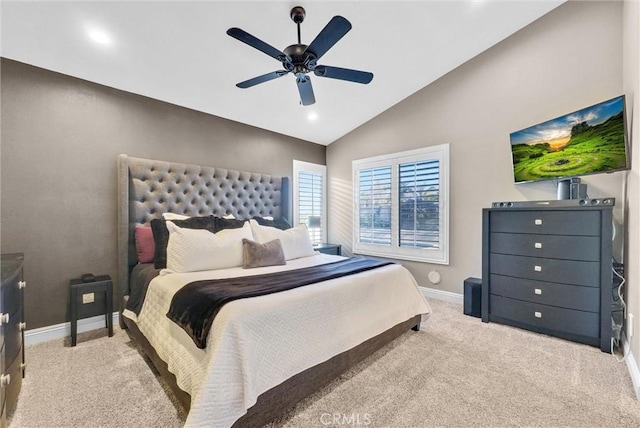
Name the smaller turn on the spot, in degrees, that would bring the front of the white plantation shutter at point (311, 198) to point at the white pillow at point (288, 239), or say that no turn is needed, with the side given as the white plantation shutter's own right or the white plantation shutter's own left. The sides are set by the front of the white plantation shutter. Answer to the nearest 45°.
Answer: approximately 45° to the white plantation shutter's own right

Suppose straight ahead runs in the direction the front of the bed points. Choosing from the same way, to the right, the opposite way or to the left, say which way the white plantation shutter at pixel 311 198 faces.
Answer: the same way

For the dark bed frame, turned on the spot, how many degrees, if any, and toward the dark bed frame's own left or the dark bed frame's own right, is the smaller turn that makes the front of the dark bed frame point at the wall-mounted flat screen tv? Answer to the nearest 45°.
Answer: approximately 45° to the dark bed frame's own left

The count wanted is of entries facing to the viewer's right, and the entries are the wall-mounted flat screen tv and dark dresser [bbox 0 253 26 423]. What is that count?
1

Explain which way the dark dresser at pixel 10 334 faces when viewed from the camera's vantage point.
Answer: facing to the right of the viewer

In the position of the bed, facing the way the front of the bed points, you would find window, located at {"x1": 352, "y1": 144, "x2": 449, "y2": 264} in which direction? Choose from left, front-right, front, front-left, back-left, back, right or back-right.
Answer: left

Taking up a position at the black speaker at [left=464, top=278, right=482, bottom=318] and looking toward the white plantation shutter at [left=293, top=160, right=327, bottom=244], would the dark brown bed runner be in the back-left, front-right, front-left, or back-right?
front-left

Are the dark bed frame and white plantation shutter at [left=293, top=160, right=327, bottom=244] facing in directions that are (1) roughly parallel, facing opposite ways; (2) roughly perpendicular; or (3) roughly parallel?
roughly parallel

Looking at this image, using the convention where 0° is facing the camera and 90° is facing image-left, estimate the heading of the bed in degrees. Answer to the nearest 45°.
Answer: approximately 315°

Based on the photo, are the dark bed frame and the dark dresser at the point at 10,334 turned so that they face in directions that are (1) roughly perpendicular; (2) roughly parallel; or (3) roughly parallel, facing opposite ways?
roughly perpendicular

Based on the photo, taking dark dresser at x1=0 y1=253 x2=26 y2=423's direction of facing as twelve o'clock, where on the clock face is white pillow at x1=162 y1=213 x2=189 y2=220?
The white pillow is roughly at 11 o'clock from the dark dresser.

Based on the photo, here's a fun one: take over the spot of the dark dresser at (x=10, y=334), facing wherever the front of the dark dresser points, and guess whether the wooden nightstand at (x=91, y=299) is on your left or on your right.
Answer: on your left

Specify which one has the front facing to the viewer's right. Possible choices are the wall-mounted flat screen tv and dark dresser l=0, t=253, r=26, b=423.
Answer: the dark dresser
